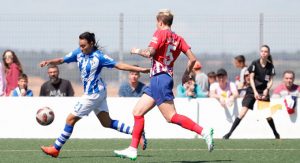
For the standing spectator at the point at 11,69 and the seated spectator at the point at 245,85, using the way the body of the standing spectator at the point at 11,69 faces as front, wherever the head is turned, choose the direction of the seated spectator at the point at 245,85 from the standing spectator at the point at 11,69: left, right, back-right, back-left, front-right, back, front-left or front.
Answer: back-left

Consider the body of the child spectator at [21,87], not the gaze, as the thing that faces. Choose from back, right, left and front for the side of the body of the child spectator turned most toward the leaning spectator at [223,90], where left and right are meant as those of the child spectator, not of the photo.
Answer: left

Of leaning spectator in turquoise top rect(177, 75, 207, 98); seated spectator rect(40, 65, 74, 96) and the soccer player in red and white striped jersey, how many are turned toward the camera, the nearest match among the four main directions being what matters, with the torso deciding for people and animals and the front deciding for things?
2

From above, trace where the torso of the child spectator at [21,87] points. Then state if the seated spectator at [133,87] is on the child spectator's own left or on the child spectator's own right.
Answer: on the child spectator's own left

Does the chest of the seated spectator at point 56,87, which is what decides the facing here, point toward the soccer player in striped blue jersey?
yes

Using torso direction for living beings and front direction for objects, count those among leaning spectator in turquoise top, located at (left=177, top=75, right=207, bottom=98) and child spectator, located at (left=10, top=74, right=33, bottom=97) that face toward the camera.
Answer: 2

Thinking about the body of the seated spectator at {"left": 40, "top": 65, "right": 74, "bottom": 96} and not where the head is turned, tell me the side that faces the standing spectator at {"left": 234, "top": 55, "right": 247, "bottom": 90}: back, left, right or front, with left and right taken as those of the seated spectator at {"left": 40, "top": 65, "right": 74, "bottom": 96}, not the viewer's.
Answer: left

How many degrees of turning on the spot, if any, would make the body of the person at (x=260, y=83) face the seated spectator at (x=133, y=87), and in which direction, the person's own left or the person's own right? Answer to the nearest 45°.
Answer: approximately 90° to the person's own right
